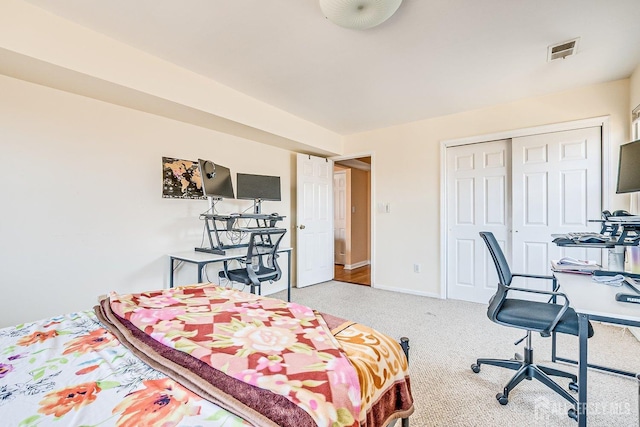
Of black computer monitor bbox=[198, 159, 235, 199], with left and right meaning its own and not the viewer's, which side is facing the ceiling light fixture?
front

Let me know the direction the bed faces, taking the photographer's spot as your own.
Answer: facing away from the viewer and to the right of the viewer

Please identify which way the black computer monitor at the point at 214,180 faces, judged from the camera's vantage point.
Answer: facing the viewer and to the right of the viewer

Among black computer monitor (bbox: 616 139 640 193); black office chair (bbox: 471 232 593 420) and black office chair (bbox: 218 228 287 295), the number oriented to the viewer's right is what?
1

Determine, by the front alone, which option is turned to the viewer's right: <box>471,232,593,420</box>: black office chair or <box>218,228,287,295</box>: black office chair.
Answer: <box>471,232,593,420</box>: black office chair

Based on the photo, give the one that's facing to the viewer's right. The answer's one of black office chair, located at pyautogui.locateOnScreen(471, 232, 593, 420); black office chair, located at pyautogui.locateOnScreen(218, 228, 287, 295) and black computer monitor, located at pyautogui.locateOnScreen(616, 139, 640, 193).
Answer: black office chair, located at pyautogui.locateOnScreen(471, 232, 593, 420)

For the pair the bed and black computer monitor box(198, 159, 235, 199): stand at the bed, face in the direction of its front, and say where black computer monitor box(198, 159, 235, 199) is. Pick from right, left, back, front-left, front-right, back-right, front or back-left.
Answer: front-left

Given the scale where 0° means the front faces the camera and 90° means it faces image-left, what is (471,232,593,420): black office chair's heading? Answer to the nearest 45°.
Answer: approximately 270°
